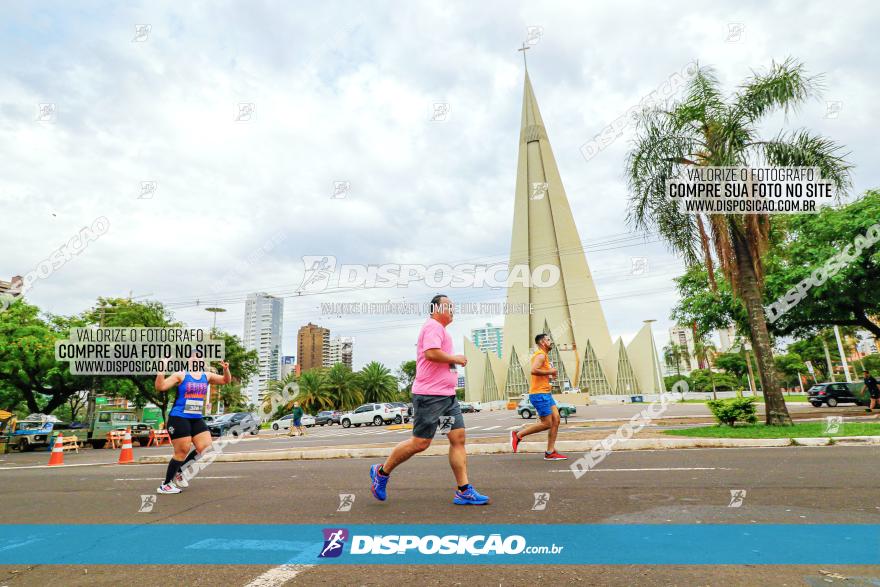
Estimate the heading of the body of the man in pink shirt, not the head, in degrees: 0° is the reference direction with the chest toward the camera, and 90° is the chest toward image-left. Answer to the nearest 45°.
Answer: approximately 270°

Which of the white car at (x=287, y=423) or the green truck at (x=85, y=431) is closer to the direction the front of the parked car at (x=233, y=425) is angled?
the green truck

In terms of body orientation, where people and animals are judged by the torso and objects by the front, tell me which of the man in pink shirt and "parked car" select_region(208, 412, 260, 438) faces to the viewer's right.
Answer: the man in pink shirt

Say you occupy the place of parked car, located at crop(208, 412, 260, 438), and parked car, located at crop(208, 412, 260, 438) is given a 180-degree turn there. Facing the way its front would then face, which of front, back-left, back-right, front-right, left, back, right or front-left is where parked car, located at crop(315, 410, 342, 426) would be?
front

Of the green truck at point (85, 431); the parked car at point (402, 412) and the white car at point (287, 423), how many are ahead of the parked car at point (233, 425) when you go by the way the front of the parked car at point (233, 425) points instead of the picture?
1

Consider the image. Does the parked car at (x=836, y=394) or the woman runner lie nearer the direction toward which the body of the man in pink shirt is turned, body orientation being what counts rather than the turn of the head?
the parked car

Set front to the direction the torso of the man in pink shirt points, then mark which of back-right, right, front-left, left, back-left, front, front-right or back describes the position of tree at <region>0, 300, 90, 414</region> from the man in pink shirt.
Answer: back-left

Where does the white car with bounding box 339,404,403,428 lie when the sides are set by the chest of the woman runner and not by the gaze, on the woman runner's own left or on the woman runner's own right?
on the woman runner's own left

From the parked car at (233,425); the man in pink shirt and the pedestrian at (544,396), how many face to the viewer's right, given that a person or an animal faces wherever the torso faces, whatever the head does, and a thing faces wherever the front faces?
2

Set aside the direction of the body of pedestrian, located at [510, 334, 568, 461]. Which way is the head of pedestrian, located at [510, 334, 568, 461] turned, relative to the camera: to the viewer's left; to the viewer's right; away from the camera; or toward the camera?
to the viewer's right
